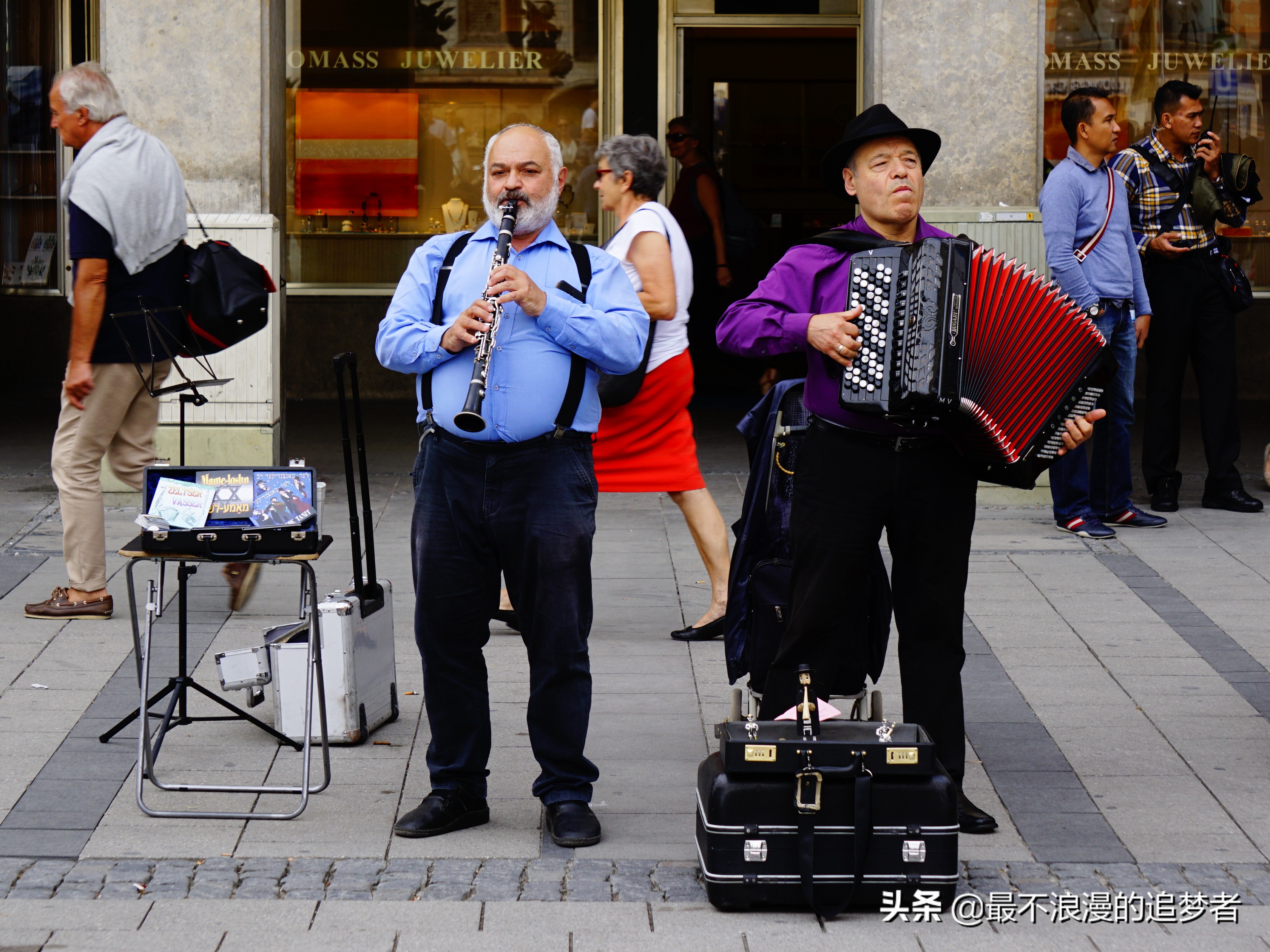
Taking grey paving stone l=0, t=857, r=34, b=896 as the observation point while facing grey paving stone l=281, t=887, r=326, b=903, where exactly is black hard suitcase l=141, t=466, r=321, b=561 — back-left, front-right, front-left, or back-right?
front-left

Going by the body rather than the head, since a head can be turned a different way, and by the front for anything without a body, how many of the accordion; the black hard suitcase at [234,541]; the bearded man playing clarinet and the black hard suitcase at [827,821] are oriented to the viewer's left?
0

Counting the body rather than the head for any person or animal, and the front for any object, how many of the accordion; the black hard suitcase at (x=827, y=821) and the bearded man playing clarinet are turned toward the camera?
3

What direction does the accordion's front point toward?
toward the camera

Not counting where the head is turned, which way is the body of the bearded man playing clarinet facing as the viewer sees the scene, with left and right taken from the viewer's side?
facing the viewer

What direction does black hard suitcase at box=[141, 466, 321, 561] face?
toward the camera

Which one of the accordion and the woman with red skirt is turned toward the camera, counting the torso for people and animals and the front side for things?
the accordion

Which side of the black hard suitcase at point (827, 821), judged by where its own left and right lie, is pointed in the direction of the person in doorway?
back

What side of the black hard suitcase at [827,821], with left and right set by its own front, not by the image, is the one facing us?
front
